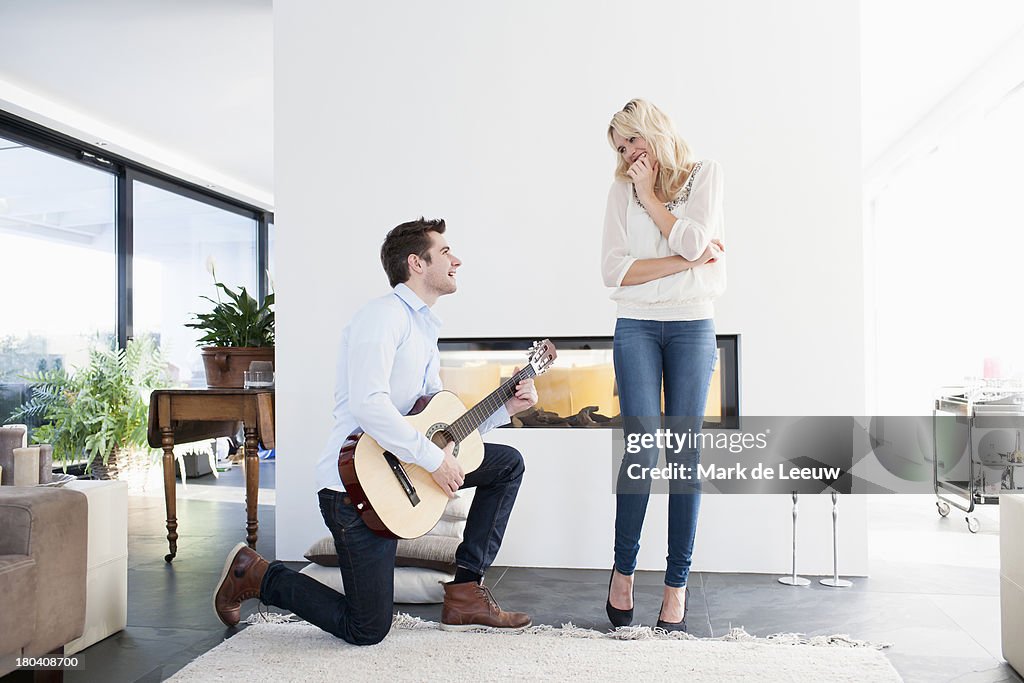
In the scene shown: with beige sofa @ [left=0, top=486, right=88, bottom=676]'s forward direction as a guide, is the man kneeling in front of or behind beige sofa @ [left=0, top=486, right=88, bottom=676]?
in front

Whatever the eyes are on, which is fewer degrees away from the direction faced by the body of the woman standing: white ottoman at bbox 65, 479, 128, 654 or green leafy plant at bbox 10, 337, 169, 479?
the white ottoman

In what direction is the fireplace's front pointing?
toward the camera

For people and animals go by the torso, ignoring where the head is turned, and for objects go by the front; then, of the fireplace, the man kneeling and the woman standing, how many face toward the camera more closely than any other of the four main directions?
2

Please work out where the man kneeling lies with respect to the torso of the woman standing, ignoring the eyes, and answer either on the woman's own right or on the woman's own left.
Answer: on the woman's own right

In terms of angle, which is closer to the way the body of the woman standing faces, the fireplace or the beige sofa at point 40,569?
the beige sofa

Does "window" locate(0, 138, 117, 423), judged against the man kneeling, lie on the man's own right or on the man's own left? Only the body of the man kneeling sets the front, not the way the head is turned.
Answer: on the man's own left

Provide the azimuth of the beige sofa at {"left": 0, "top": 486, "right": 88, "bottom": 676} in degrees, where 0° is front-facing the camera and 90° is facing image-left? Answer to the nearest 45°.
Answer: approximately 315°

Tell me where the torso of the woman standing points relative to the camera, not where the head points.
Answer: toward the camera

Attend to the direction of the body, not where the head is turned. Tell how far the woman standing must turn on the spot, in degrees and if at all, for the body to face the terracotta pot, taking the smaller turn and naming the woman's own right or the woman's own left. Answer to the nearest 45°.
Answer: approximately 135° to the woman's own right

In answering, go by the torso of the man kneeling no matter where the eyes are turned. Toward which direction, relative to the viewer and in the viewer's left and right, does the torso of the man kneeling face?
facing to the right of the viewer

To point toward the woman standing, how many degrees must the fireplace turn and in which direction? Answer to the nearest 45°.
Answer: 0° — it already faces them

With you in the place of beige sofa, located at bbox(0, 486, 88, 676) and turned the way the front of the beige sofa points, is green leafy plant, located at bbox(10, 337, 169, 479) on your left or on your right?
on your left

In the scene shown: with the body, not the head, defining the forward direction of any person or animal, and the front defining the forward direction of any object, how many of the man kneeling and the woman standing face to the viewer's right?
1

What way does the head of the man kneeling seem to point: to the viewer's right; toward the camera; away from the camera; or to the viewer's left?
to the viewer's right

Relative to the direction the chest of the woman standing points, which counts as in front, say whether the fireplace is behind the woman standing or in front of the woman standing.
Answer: behind
